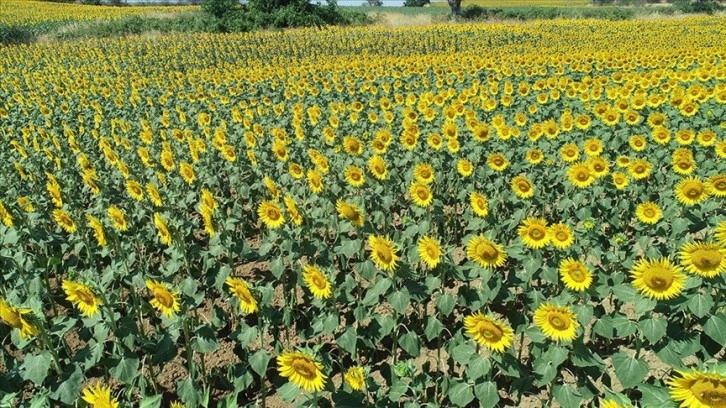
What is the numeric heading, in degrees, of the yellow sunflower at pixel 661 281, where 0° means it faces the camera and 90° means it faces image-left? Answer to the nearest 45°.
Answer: approximately 0°

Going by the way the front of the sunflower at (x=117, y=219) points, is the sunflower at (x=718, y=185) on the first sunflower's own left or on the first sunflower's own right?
on the first sunflower's own left

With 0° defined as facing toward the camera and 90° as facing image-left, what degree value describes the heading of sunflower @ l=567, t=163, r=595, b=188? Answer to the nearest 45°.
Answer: approximately 0°

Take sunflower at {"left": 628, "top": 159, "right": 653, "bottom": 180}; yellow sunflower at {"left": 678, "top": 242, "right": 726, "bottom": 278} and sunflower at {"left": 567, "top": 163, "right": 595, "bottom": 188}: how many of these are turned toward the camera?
3

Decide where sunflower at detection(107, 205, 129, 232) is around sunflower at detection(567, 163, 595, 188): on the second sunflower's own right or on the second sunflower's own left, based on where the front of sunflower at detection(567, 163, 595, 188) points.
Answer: on the second sunflower's own right

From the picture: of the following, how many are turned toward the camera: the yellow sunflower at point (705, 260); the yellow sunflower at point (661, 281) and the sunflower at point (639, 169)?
3

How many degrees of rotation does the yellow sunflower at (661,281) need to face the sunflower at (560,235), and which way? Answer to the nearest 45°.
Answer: approximately 135° to its right

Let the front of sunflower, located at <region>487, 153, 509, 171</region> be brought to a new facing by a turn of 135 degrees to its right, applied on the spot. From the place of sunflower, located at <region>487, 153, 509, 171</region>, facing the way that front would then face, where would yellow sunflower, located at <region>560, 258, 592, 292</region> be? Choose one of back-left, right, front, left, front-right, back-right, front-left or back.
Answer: back-left

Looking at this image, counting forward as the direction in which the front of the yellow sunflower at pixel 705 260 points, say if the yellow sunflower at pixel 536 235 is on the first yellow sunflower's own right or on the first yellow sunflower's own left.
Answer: on the first yellow sunflower's own right

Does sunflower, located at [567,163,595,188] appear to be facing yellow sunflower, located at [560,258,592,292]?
yes

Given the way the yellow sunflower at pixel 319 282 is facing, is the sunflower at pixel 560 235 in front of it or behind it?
behind

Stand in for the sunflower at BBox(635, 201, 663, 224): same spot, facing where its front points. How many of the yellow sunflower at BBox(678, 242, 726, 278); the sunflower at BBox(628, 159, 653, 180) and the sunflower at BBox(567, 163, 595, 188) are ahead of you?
1

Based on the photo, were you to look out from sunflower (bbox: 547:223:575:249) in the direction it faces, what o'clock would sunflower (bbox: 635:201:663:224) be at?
sunflower (bbox: 635:201:663:224) is roughly at 7 o'clock from sunflower (bbox: 547:223:575:249).
